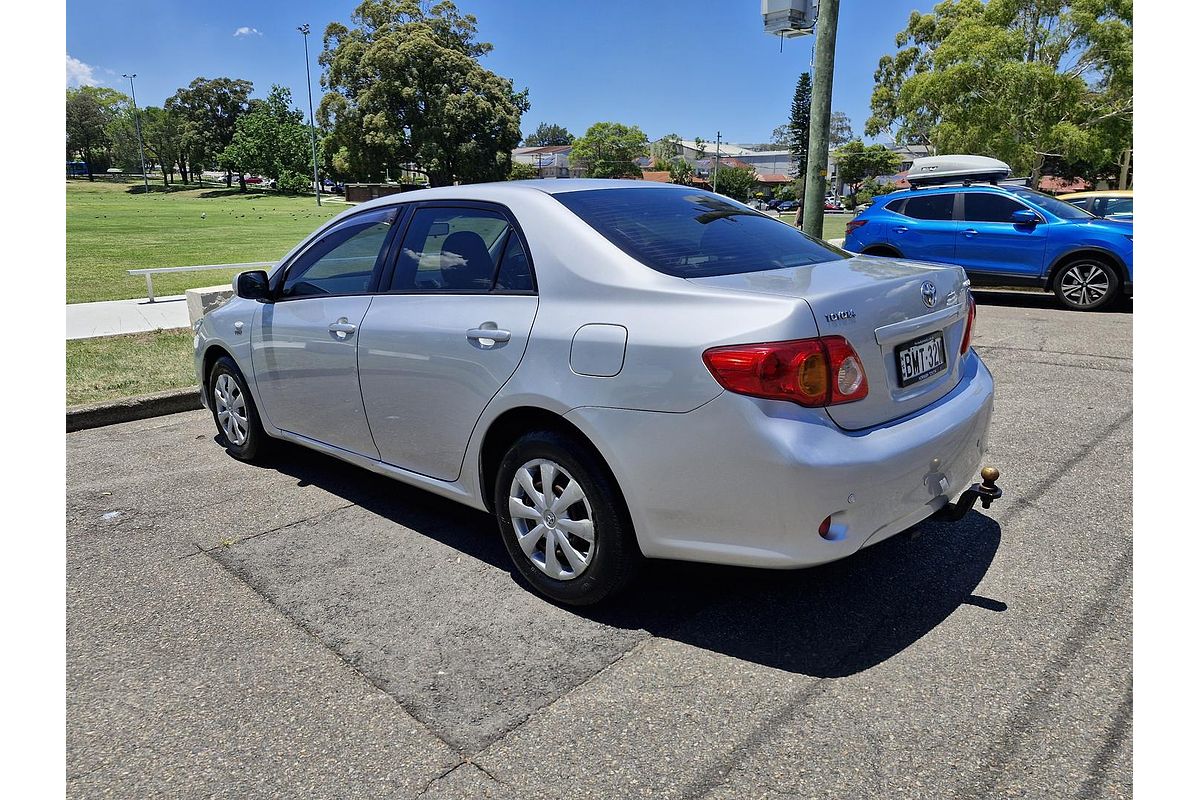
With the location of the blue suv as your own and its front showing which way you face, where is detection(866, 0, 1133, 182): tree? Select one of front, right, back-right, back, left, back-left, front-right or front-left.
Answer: back-left

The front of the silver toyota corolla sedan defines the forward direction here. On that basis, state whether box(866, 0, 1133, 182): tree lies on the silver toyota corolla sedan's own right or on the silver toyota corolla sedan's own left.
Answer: on the silver toyota corolla sedan's own right

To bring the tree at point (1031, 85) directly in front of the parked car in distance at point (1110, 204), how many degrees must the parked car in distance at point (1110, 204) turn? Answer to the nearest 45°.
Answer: approximately 135° to its left

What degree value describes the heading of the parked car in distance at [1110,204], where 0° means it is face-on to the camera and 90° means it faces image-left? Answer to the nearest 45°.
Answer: approximately 315°
